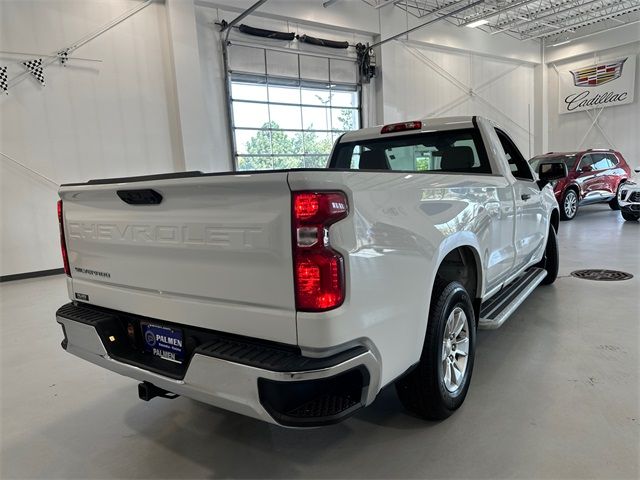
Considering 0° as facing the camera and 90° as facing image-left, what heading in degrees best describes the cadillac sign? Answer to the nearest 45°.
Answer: approximately 45°

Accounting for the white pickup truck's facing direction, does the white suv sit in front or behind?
in front

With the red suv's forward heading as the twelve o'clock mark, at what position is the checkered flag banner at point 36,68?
The checkered flag banner is roughly at 12 o'clock from the red suv.

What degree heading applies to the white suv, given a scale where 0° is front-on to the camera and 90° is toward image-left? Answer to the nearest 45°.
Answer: approximately 45°

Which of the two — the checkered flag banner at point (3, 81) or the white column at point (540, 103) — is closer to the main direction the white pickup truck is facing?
the white column

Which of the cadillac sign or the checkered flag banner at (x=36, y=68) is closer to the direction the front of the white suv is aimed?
the checkered flag banner

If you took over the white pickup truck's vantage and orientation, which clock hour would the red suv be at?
The red suv is roughly at 12 o'clock from the white pickup truck.

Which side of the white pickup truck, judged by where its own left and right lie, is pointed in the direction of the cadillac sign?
front

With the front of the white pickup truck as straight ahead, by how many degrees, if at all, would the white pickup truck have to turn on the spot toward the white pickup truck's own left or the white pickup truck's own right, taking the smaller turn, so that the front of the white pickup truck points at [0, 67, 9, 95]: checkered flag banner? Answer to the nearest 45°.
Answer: approximately 90° to the white pickup truck's own left

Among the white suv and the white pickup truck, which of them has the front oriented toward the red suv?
the white pickup truck

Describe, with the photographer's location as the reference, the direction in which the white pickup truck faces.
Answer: facing away from the viewer and to the right of the viewer

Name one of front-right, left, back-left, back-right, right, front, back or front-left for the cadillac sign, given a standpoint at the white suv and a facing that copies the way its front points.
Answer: back-right

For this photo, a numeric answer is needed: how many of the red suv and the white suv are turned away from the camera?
0

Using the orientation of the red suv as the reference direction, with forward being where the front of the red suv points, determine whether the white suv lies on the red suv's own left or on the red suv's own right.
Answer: on the red suv's own left
